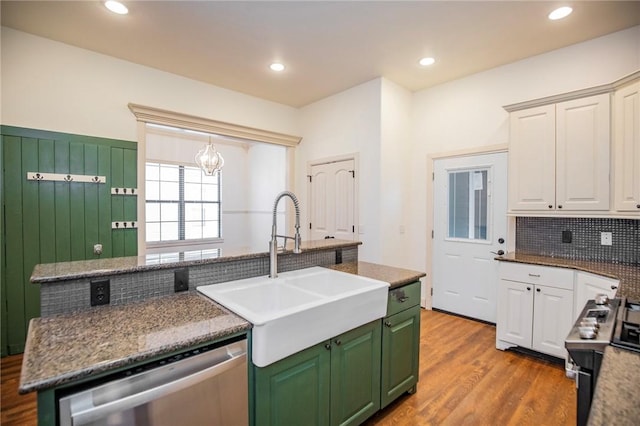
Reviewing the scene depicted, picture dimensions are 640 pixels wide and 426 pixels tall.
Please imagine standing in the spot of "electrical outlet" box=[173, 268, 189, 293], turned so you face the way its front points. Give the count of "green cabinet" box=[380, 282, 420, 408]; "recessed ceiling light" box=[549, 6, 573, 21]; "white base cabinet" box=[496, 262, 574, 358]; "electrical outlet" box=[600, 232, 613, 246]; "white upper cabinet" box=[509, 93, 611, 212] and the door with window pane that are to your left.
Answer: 6

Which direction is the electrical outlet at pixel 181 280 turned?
toward the camera

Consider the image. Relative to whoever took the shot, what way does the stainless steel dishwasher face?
facing the viewer and to the right of the viewer

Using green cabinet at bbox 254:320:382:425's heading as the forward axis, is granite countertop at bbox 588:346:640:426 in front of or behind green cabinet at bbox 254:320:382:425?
in front

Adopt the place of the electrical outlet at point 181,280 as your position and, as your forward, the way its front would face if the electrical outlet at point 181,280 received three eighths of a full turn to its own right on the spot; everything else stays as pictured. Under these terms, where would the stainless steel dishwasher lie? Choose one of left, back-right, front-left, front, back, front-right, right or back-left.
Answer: back-left

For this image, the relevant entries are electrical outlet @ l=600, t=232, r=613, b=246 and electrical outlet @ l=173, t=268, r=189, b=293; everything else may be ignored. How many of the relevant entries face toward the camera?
2

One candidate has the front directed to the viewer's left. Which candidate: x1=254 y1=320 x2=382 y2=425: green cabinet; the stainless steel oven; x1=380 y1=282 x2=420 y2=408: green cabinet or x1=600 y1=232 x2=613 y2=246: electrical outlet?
the stainless steel oven

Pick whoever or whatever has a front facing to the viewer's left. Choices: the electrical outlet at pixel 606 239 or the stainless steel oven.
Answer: the stainless steel oven

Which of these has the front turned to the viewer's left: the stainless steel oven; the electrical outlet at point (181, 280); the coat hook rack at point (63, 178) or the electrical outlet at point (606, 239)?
the stainless steel oven

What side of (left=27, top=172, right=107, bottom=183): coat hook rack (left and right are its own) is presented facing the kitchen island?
front
